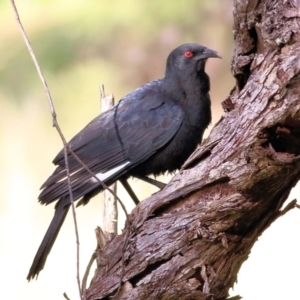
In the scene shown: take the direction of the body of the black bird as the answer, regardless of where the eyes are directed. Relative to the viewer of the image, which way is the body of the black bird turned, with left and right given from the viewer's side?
facing to the right of the viewer
